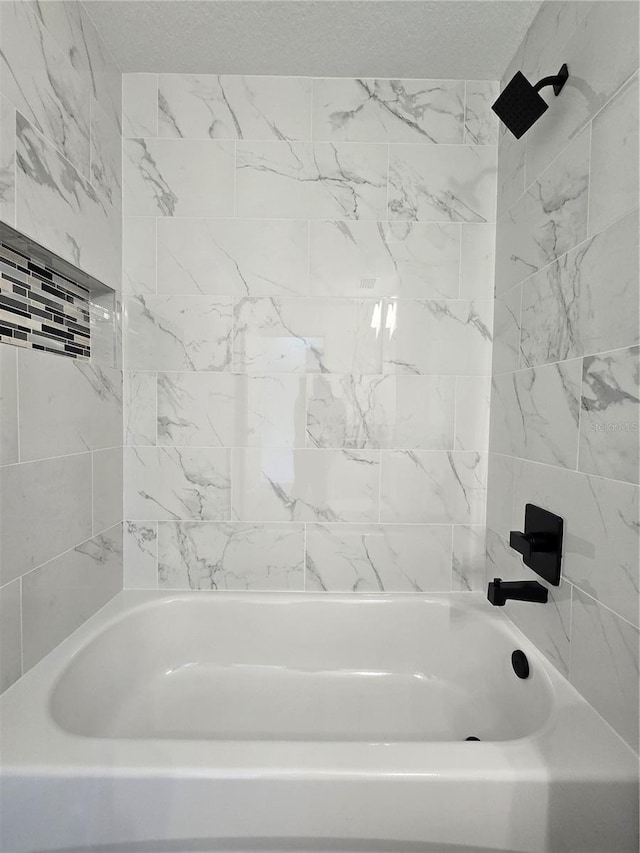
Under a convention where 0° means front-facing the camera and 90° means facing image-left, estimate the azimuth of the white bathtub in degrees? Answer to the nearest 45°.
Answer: approximately 0°
